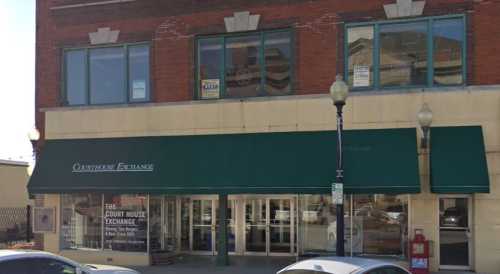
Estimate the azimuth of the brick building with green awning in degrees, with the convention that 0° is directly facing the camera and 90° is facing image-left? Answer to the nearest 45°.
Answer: approximately 0°

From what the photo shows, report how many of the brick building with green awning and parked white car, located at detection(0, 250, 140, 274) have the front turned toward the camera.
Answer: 1

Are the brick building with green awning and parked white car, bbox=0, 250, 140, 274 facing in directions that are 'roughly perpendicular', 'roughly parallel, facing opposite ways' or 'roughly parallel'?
roughly perpendicular

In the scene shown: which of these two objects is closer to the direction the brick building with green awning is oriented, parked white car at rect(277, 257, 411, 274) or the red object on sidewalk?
the parked white car

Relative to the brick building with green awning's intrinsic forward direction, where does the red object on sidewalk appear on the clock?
The red object on sidewalk is roughly at 10 o'clock from the brick building with green awning.

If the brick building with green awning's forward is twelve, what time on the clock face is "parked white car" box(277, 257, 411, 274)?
The parked white car is roughly at 12 o'clock from the brick building with green awning.
